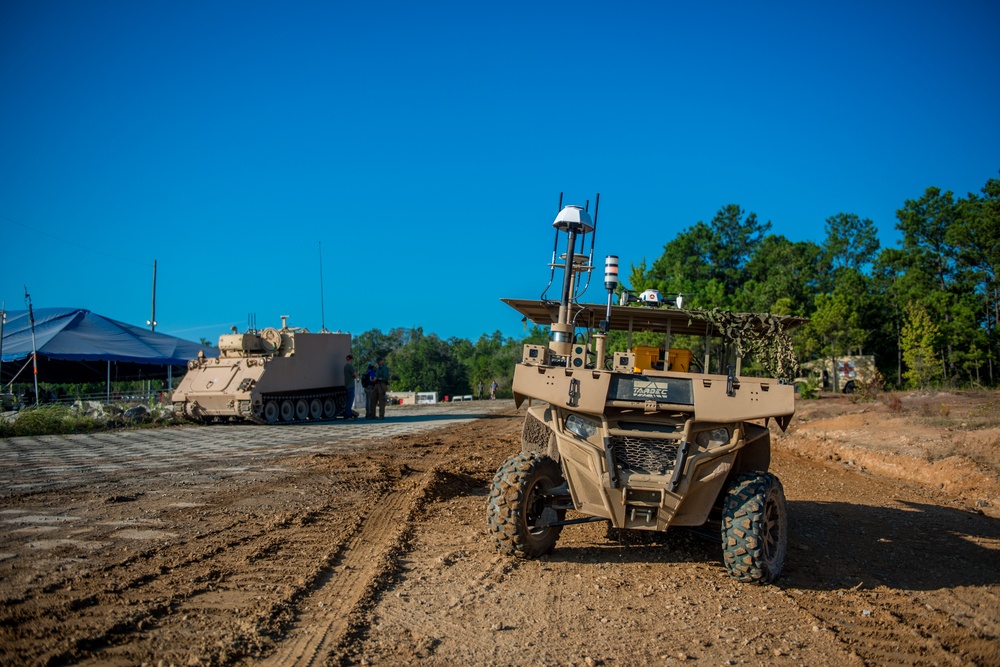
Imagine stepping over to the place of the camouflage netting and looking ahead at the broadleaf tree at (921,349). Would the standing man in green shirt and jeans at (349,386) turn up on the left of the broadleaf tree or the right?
left

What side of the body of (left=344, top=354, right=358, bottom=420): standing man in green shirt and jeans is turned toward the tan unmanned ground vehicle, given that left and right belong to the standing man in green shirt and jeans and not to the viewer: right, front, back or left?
right

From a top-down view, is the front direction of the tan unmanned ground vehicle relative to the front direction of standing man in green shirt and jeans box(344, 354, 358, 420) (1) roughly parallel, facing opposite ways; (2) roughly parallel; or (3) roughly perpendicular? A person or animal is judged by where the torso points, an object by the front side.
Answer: roughly perpendicular

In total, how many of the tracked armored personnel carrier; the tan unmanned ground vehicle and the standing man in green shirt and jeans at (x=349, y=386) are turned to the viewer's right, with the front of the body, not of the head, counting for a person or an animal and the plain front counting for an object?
1

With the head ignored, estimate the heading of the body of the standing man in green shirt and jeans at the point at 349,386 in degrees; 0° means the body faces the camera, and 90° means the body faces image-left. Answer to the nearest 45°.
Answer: approximately 270°

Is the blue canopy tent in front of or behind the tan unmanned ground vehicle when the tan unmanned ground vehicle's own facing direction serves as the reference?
behind

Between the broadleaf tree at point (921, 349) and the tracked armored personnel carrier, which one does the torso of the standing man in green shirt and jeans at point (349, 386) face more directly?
the broadleaf tree

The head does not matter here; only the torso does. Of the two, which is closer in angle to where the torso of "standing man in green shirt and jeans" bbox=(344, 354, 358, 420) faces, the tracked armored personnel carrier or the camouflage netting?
the camouflage netting

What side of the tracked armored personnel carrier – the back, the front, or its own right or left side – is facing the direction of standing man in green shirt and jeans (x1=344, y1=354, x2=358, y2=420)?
back

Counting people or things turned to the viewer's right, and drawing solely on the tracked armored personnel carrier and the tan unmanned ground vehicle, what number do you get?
0

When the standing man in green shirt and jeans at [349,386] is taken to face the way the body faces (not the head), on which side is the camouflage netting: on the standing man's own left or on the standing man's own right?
on the standing man's own right
